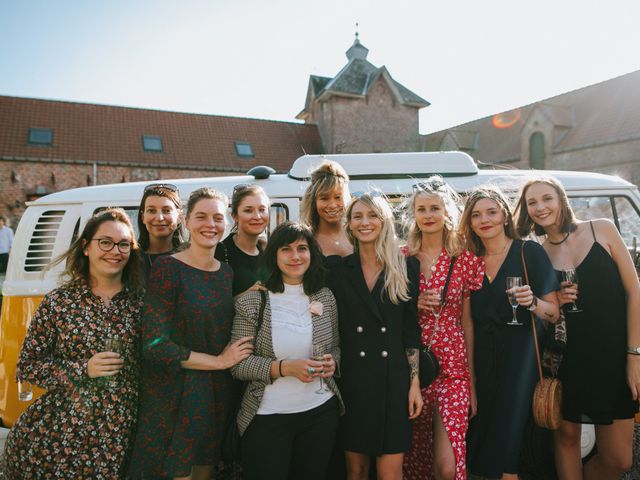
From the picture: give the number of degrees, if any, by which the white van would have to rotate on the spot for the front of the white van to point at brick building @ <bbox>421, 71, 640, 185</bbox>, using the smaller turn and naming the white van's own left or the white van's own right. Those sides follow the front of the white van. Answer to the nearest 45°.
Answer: approximately 45° to the white van's own left

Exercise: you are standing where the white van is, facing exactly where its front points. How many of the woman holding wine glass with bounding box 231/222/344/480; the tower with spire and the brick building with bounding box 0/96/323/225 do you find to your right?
1

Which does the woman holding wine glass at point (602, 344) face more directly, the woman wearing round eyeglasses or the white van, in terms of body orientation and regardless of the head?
the woman wearing round eyeglasses

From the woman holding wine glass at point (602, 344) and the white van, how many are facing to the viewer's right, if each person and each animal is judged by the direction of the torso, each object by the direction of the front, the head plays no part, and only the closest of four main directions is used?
1

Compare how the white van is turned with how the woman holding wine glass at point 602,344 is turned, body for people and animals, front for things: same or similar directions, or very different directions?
very different directions

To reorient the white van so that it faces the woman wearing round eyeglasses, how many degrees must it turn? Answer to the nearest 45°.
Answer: approximately 135° to its right

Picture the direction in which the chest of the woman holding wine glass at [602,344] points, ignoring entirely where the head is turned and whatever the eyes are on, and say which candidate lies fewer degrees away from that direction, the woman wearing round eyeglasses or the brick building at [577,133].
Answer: the woman wearing round eyeglasses

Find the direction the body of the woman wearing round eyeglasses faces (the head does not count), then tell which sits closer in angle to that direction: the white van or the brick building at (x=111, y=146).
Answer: the white van
